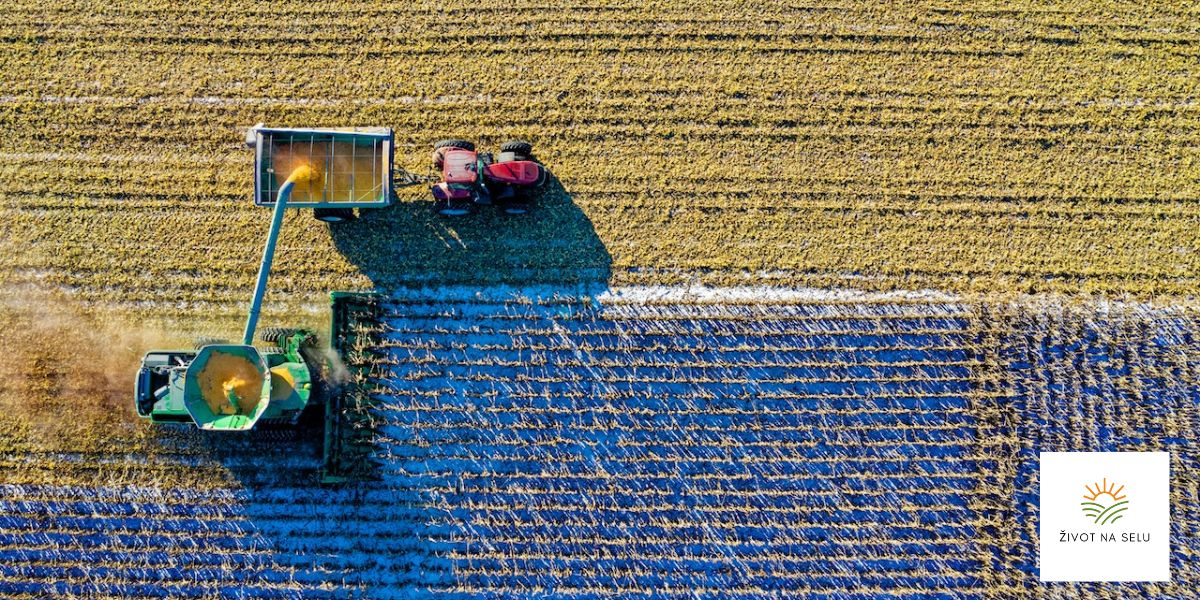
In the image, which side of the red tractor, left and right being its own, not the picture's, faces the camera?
right
